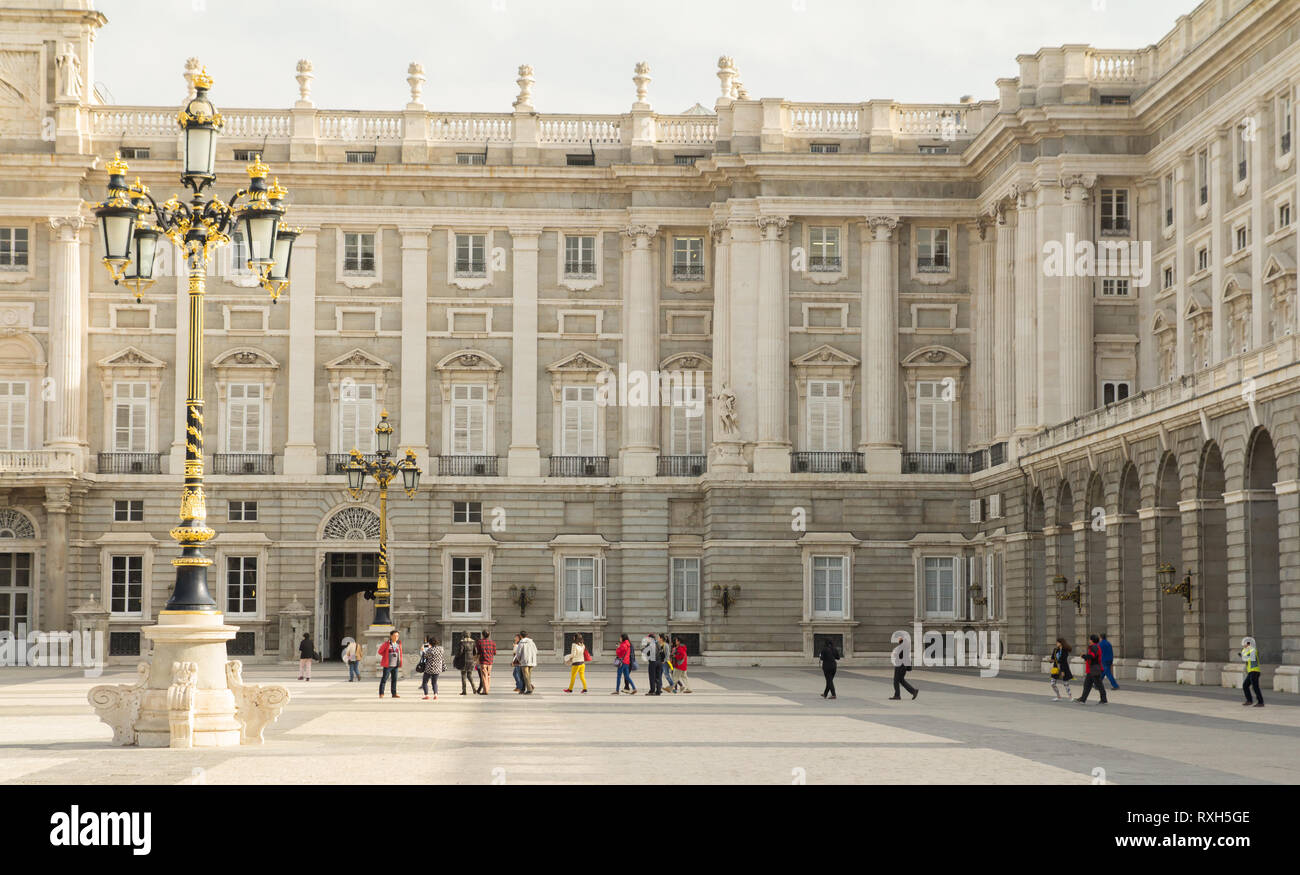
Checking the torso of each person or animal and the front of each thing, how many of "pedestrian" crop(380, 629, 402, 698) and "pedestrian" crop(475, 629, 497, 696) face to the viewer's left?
0

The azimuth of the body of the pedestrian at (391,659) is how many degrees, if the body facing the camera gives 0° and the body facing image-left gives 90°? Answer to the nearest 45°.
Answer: approximately 315°

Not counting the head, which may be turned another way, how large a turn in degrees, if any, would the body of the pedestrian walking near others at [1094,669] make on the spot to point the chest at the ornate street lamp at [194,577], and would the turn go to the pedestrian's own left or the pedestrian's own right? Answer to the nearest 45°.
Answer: approximately 45° to the pedestrian's own left

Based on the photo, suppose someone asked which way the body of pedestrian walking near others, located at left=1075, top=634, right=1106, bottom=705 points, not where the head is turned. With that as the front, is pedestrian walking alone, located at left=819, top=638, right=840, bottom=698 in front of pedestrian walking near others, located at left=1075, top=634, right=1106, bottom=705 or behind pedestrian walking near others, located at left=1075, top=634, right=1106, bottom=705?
in front

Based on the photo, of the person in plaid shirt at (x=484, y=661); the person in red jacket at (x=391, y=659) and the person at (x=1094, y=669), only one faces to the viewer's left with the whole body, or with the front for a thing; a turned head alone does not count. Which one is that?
the person at (x=1094, y=669)

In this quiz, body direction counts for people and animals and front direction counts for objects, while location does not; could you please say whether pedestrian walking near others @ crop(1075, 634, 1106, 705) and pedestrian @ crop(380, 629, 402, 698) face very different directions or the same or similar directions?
very different directions

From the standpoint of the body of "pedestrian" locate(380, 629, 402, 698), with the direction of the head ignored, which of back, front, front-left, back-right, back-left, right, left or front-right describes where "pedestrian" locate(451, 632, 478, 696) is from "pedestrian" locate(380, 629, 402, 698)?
left

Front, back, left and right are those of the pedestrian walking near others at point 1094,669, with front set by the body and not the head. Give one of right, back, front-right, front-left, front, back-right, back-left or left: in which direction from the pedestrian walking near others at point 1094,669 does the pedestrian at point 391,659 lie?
front

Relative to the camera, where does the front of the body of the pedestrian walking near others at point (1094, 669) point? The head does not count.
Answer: to the viewer's left
